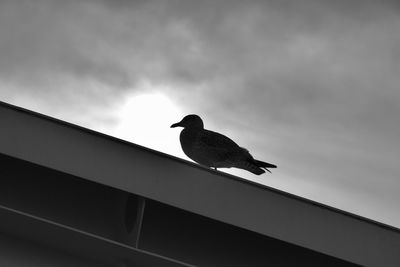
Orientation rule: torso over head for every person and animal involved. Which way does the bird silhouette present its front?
to the viewer's left
